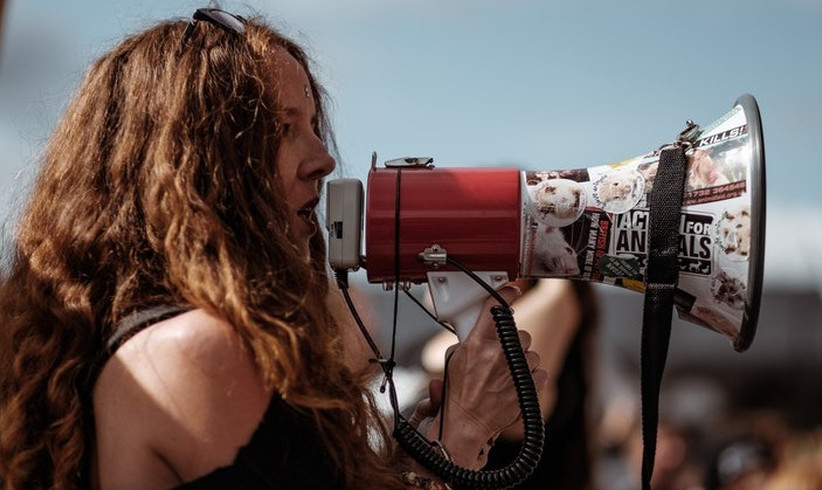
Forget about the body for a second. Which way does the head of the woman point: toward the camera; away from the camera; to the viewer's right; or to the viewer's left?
to the viewer's right

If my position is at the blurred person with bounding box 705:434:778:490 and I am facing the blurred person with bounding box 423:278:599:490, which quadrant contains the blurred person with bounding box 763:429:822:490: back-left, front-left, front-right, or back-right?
back-left

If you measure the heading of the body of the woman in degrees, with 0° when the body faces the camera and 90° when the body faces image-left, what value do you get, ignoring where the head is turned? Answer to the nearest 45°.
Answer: approximately 270°

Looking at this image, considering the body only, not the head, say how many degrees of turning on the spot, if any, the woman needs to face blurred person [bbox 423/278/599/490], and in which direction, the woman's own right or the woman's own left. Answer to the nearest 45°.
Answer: approximately 45° to the woman's own left
